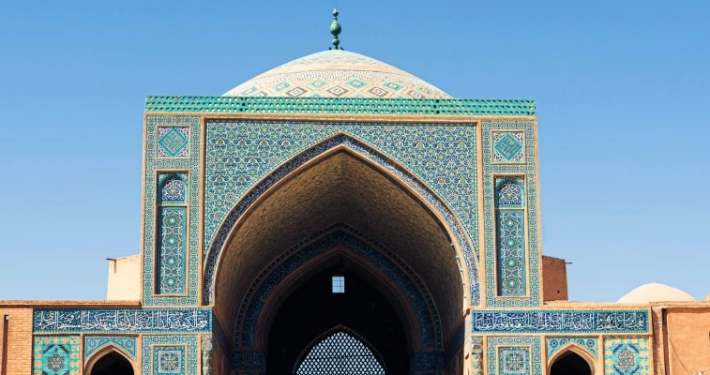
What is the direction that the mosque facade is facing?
toward the camera
